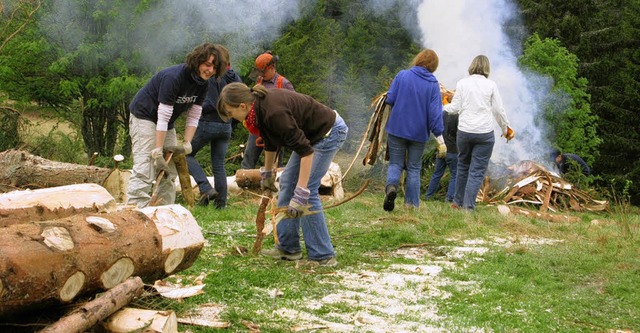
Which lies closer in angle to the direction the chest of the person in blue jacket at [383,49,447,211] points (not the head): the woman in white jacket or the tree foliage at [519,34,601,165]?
the tree foliage

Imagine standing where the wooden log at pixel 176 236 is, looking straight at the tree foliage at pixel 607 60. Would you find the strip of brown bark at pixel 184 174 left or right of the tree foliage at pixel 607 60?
left

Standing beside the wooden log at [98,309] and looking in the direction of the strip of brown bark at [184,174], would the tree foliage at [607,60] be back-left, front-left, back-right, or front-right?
front-right

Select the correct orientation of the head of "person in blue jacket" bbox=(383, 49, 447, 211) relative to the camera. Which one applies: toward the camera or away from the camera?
away from the camera

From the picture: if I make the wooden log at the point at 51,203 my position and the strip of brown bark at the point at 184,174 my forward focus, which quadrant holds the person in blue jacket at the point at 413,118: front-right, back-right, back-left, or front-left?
front-right

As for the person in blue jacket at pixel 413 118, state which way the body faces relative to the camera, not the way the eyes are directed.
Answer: away from the camera

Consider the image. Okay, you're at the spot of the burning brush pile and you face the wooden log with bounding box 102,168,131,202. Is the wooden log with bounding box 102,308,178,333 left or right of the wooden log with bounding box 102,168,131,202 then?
left

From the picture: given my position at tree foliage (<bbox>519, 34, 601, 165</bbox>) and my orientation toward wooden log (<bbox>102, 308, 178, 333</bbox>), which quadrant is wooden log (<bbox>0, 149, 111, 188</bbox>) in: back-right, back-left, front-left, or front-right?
front-right

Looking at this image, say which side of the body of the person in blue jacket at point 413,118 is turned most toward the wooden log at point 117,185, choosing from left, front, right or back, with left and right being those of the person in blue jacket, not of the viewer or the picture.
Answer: left

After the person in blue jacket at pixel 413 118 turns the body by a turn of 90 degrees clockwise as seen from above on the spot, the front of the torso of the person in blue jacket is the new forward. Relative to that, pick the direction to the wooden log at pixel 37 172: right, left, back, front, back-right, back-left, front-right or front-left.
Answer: back

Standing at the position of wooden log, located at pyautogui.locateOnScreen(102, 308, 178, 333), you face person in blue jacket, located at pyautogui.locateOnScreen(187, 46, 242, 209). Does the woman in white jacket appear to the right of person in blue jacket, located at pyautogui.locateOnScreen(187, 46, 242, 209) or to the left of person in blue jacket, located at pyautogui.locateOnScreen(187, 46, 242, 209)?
right

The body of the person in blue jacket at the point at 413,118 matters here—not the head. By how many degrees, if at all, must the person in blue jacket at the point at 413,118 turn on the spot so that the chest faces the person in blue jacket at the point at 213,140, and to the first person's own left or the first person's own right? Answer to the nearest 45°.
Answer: approximately 90° to the first person's own left

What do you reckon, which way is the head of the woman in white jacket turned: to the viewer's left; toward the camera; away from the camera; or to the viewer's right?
away from the camera
